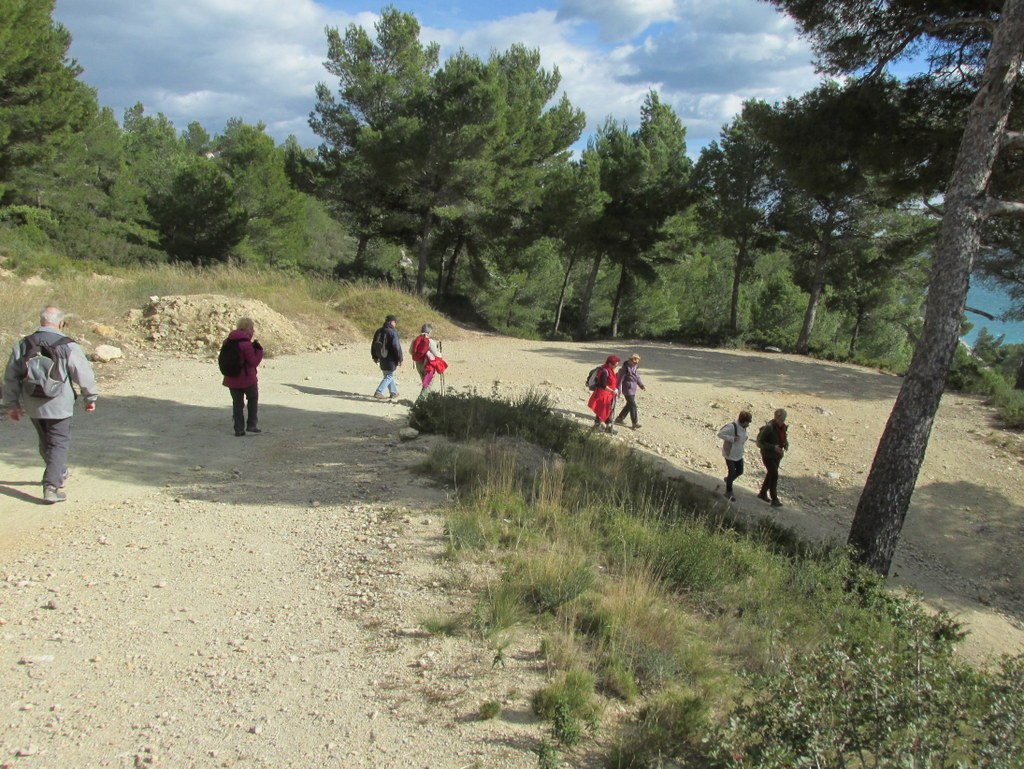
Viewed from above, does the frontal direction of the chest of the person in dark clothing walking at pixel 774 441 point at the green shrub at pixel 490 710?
no

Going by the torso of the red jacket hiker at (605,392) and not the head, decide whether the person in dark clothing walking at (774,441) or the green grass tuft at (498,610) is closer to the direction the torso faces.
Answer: the person in dark clothing walking

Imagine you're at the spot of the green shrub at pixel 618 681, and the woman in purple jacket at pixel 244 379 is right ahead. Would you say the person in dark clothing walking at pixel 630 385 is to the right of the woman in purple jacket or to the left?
right

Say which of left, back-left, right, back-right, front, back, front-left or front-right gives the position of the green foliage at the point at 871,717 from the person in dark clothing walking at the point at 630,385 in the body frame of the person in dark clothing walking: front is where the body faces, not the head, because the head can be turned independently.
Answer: front-right

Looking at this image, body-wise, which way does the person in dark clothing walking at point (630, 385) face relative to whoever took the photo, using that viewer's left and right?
facing the viewer and to the right of the viewer

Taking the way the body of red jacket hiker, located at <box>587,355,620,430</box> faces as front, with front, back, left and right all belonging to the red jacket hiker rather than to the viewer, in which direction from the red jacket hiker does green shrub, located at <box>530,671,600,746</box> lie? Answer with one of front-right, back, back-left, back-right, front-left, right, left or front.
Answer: right

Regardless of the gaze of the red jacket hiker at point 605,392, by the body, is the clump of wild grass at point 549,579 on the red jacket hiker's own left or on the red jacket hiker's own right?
on the red jacket hiker's own right

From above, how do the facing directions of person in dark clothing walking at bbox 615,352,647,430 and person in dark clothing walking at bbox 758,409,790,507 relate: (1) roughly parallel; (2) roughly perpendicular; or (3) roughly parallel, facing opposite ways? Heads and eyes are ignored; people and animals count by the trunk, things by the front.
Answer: roughly parallel

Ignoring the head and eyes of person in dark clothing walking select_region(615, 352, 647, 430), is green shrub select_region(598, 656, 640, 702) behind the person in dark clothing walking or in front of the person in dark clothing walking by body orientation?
in front

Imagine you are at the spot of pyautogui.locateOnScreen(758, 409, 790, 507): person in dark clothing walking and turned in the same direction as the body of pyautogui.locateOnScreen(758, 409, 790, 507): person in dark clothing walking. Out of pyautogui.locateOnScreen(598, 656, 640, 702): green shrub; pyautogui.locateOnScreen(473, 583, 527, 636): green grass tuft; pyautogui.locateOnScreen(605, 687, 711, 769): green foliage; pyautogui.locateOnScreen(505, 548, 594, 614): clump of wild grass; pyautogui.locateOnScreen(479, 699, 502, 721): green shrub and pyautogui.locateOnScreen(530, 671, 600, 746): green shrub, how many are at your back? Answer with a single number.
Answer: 0

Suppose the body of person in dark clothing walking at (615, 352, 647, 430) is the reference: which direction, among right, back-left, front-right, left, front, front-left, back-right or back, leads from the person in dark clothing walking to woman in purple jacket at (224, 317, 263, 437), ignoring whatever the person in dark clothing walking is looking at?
right

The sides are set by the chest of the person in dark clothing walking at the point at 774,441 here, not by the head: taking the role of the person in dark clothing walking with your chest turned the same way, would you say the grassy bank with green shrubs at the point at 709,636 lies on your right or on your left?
on your right

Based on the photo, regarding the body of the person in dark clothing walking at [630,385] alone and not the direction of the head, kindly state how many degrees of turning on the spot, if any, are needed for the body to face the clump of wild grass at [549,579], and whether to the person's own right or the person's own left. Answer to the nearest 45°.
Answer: approximately 45° to the person's own right

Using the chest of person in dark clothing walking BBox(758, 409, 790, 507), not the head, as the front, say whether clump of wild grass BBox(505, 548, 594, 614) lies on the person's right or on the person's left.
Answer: on the person's right

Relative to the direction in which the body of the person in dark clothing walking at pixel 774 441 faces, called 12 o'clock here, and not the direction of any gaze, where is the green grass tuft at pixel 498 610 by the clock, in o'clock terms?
The green grass tuft is roughly at 2 o'clock from the person in dark clothing walking.

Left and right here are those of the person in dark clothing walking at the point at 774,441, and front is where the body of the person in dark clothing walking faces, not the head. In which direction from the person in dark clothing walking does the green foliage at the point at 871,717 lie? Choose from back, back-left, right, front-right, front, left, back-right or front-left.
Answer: front-right
